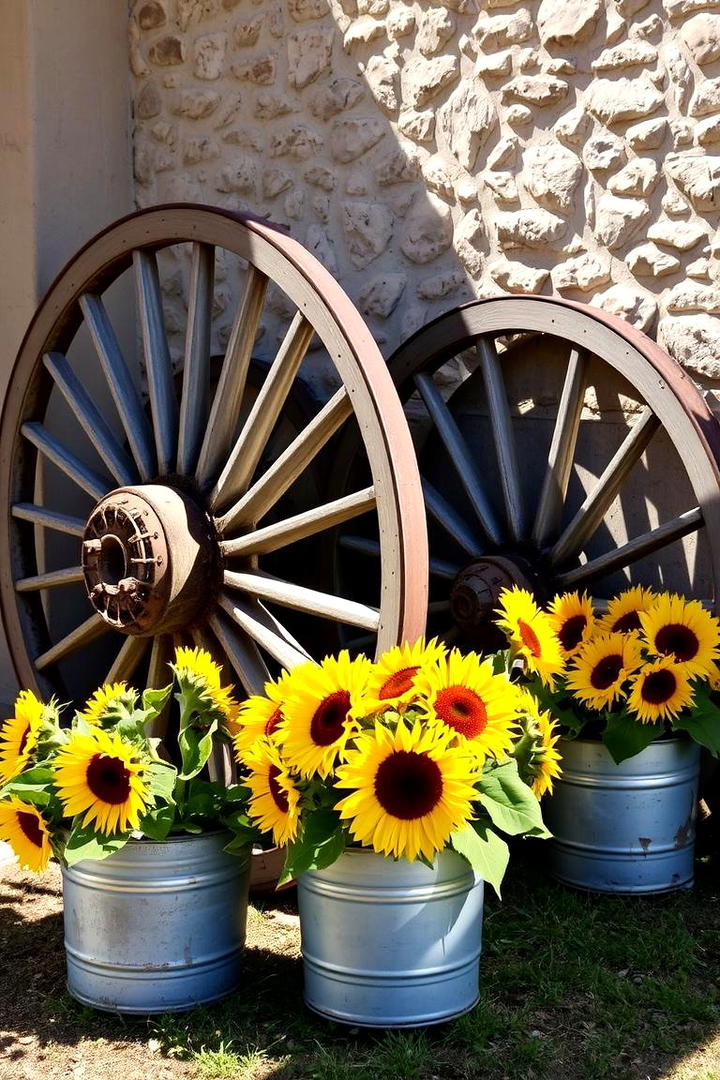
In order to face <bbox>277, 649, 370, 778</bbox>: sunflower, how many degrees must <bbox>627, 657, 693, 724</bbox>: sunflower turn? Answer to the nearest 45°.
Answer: approximately 45° to its right

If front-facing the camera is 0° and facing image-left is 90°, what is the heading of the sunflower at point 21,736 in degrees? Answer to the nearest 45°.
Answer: approximately 45°

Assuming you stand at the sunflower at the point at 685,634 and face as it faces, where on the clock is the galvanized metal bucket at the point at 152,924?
The galvanized metal bucket is roughly at 2 o'clock from the sunflower.

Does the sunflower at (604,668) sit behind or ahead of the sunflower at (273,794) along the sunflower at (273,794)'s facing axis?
behind

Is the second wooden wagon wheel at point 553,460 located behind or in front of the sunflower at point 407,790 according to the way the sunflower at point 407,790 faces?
behind
